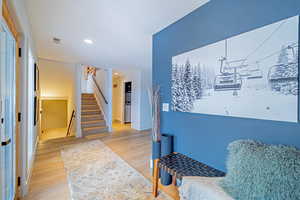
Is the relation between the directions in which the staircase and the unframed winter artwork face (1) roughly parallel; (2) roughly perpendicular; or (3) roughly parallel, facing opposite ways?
roughly perpendicular

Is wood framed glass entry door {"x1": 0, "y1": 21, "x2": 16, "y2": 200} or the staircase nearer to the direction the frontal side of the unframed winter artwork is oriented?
the wood framed glass entry door

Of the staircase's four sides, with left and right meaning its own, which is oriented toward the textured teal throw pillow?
front

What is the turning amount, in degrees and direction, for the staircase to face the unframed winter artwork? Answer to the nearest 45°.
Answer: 0° — it already faces it

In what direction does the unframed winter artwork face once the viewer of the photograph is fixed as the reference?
facing the viewer and to the left of the viewer

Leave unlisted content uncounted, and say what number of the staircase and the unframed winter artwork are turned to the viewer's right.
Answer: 0

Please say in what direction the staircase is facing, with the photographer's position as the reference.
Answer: facing the viewer

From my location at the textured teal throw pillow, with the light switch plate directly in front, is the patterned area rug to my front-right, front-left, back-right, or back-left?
front-left

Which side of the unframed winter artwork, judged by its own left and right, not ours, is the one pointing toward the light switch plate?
right

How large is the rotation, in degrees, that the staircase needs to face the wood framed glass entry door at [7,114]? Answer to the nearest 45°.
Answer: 0° — it already faces it

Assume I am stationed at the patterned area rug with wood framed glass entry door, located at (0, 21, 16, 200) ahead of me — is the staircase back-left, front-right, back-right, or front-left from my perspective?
back-right

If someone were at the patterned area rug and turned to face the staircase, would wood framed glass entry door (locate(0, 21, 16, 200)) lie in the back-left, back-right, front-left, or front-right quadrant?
back-left

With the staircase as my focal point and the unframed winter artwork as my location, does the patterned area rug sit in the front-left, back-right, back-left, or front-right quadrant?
front-left

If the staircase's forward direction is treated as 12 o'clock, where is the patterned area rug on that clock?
The patterned area rug is roughly at 12 o'clock from the staircase.
